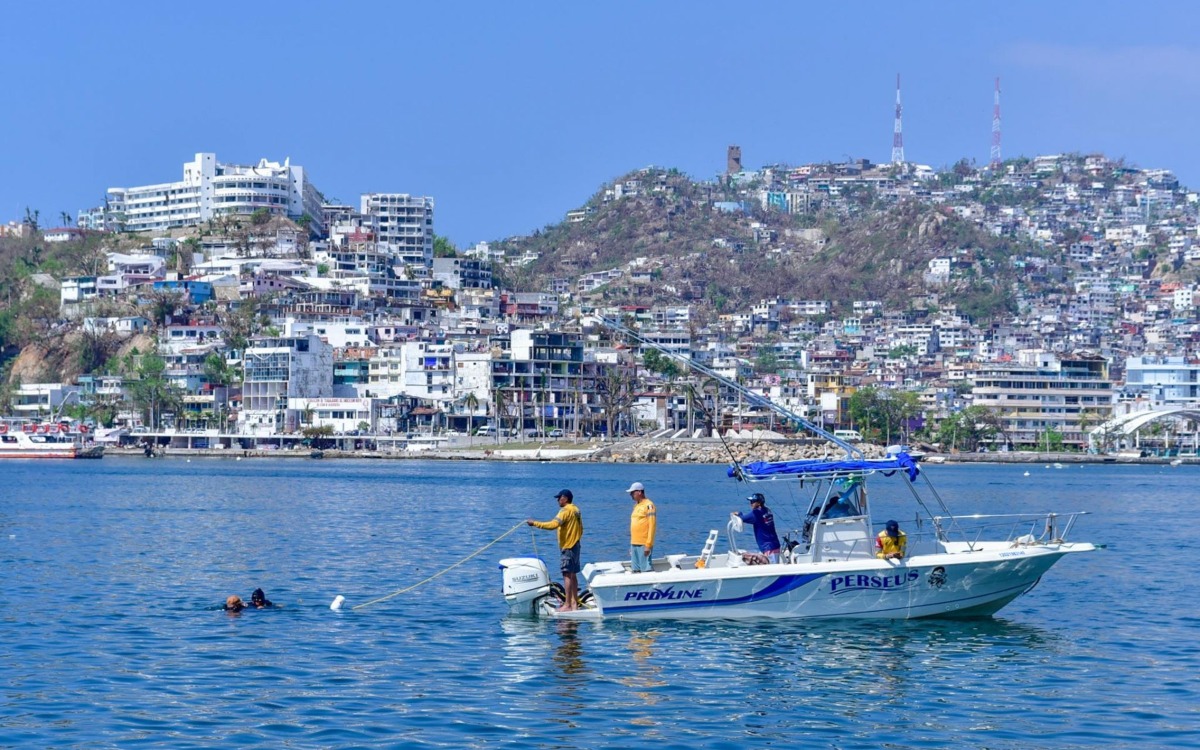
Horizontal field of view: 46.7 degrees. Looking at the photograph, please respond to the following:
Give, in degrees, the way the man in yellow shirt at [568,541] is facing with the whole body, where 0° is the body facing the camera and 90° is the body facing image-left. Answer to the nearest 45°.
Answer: approximately 90°

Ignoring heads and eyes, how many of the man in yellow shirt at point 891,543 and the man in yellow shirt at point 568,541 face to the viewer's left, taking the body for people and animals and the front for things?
1

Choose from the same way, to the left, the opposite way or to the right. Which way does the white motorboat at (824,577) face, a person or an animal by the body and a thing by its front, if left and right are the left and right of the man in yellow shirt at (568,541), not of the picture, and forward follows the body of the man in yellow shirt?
the opposite way

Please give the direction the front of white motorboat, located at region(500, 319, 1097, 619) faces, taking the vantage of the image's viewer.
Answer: facing to the right of the viewer

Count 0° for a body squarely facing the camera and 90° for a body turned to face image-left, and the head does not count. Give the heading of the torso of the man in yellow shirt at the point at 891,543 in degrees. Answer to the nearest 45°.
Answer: approximately 0°

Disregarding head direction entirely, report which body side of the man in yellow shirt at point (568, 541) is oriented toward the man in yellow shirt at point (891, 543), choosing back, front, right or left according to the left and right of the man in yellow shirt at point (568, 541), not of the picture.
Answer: back

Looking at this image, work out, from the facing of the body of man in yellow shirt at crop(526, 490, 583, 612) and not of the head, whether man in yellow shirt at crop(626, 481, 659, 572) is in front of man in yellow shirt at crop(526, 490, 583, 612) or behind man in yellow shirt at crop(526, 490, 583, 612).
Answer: behind

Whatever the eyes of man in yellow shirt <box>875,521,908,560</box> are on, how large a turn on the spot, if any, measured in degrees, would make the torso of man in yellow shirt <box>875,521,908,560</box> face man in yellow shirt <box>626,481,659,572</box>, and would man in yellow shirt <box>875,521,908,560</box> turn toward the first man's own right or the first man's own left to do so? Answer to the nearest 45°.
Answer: approximately 90° to the first man's own right

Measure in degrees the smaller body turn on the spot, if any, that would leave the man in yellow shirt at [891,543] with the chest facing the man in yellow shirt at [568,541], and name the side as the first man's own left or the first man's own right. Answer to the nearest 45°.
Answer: approximately 90° to the first man's own right

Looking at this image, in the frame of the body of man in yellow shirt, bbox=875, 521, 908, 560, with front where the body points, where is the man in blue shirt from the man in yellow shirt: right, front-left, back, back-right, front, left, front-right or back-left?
right
